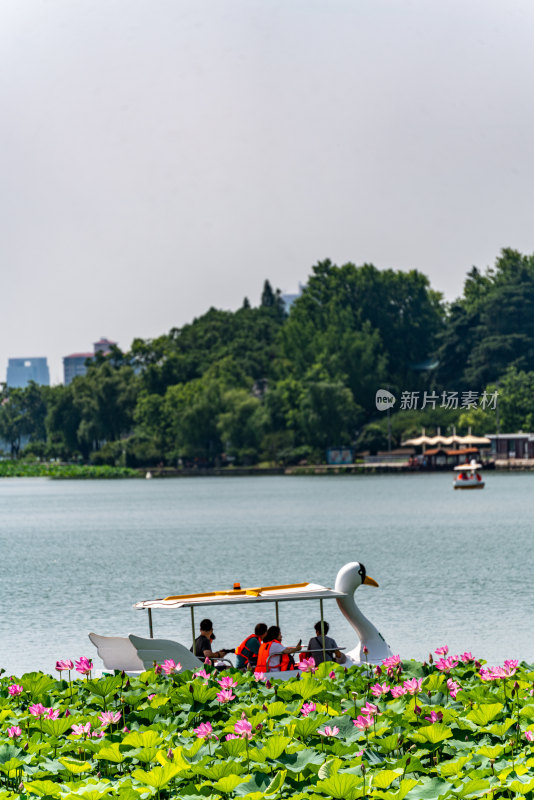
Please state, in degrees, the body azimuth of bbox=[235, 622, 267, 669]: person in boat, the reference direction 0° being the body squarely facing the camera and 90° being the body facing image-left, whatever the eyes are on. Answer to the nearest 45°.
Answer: approximately 270°

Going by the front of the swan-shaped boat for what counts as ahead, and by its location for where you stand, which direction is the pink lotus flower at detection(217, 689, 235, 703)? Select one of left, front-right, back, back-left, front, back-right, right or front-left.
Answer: right

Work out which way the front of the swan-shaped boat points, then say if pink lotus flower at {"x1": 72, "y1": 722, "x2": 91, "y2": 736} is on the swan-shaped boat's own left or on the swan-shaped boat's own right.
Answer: on the swan-shaped boat's own right

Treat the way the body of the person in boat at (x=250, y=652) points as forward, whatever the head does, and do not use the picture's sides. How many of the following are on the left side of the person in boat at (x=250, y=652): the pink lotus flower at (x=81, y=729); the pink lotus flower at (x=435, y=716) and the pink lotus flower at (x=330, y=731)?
0

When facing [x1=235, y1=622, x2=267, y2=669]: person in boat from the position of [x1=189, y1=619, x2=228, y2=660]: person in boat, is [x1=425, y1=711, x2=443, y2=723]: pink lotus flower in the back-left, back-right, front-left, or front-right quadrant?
front-right

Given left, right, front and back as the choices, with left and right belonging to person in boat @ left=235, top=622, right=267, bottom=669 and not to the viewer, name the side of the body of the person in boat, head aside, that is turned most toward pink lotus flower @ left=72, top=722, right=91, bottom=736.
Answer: right

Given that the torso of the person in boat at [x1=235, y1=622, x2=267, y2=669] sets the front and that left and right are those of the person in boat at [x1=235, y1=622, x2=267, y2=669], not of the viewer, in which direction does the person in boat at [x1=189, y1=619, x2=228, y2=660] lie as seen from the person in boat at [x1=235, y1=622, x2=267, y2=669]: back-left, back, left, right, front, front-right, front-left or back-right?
back-left

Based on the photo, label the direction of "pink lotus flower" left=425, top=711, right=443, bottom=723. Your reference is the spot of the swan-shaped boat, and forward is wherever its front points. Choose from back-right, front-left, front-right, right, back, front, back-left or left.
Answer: right

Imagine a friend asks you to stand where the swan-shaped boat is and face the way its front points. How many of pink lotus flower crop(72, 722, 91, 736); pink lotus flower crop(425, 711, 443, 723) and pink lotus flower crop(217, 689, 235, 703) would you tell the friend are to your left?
0

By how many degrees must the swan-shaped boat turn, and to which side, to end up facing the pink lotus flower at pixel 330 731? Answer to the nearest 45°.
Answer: approximately 90° to its right

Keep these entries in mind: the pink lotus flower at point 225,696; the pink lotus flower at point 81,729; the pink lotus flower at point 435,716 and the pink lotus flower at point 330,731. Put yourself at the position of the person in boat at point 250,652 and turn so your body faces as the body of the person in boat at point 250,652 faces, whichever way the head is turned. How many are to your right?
4

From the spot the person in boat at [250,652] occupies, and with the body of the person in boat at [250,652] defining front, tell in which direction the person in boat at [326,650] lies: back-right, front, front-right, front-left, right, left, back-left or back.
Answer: front

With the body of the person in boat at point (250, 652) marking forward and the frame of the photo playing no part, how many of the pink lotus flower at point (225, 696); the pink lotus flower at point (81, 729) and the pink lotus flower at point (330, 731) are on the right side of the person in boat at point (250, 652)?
3

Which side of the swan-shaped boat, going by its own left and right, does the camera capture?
right
